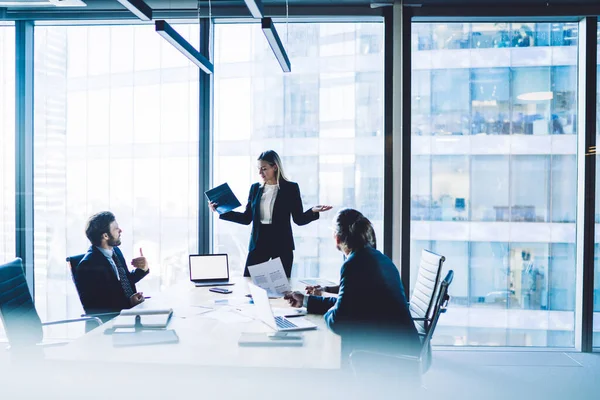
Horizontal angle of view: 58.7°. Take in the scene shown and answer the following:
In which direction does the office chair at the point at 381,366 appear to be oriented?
to the viewer's left

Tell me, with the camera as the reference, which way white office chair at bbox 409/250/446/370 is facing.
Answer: facing the viewer and to the left of the viewer

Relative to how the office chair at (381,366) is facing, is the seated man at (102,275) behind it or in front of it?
in front

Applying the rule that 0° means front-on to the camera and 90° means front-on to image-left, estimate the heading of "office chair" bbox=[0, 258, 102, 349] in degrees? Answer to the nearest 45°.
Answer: approximately 225°

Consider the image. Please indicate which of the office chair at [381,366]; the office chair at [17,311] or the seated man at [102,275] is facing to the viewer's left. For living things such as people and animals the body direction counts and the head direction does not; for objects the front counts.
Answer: the office chair at [381,366]

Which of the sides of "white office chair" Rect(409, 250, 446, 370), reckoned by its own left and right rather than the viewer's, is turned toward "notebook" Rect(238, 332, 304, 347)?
front

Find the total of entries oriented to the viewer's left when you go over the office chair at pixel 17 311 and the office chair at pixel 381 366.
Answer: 1

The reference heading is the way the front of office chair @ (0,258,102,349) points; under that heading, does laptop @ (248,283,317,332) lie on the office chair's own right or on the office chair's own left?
on the office chair's own right

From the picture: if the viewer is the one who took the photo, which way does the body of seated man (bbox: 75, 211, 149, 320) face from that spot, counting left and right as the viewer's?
facing the viewer and to the right of the viewer

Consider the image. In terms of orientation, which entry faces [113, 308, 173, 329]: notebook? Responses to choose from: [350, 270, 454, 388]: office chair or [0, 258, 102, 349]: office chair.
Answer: [350, 270, 454, 388]: office chair

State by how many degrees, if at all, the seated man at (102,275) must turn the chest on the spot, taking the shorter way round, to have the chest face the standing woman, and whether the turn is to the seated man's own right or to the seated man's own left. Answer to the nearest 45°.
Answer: approximately 90° to the seated man's own left

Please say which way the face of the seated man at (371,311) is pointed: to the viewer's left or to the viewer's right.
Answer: to the viewer's left

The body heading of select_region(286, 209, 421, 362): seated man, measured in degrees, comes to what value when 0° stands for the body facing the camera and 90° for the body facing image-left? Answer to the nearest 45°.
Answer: approximately 135°

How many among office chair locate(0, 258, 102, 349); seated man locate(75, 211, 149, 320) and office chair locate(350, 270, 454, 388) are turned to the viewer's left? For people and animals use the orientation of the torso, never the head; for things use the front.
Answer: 1

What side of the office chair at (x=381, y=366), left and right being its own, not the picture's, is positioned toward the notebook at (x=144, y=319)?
front

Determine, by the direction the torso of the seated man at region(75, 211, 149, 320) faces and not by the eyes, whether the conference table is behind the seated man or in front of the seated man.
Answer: in front
